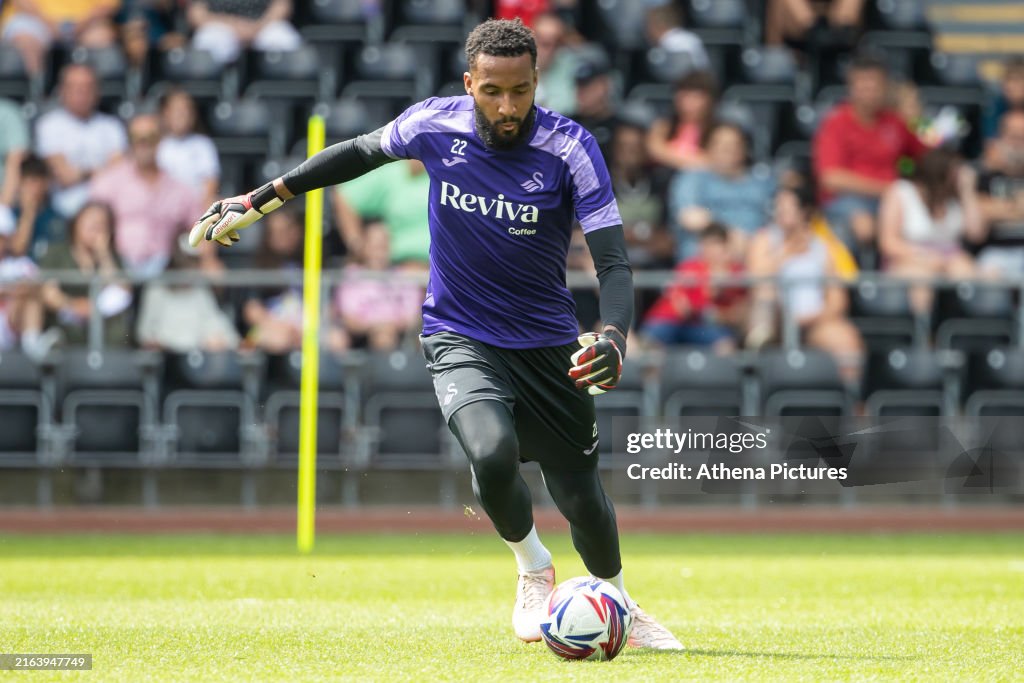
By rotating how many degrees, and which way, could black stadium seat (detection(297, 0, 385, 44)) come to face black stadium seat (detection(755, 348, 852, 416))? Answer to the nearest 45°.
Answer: approximately 45° to its left

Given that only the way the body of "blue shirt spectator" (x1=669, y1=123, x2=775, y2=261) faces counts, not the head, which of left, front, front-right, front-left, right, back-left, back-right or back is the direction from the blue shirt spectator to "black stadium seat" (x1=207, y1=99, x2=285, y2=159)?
right

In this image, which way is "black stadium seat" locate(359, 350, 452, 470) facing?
toward the camera

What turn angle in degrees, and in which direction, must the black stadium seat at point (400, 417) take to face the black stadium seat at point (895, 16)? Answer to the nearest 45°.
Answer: approximately 135° to its left

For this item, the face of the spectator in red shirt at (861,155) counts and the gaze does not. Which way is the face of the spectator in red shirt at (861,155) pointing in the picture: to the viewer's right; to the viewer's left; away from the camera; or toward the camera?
toward the camera

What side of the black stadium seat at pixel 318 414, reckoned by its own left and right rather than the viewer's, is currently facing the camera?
front

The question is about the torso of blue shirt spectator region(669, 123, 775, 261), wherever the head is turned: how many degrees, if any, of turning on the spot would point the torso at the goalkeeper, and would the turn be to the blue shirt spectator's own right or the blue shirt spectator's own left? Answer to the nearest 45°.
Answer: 0° — they already face them

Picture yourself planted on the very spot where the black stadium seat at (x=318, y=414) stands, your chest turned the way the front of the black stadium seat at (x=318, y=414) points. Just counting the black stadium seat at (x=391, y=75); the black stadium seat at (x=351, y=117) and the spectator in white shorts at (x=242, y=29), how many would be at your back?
3

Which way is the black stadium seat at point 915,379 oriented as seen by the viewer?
toward the camera

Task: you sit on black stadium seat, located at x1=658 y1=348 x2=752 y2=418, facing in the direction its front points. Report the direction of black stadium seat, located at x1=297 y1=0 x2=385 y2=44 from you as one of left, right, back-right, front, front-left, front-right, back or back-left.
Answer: back-right

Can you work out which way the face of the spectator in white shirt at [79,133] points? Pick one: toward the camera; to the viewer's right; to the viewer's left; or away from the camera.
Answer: toward the camera

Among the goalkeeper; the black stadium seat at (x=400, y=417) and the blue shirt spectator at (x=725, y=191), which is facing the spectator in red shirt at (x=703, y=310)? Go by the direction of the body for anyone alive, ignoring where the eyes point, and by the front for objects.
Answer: the blue shirt spectator

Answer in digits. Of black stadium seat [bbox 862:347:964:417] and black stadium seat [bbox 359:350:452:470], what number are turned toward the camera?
2

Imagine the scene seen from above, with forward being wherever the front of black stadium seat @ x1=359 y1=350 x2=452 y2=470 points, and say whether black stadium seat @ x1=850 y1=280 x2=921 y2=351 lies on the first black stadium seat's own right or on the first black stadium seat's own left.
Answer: on the first black stadium seat's own left

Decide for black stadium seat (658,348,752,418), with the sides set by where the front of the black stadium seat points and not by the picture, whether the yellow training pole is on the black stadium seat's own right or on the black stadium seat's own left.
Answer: on the black stadium seat's own right

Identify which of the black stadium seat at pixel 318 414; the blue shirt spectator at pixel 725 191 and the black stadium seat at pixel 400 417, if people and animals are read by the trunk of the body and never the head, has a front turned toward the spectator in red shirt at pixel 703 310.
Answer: the blue shirt spectator

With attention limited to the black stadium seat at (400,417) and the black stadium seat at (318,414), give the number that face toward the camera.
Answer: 2

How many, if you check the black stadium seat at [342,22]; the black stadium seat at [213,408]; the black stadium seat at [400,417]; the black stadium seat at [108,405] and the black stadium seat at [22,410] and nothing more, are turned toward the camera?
5

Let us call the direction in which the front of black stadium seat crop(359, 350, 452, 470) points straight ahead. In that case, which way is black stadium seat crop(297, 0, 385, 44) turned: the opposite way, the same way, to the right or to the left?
the same way

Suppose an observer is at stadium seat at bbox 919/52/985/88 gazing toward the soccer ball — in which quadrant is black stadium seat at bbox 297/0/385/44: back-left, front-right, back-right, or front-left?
front-right

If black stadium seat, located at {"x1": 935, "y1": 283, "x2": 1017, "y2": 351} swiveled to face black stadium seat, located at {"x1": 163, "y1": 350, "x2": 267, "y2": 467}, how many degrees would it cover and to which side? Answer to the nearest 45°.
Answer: approximately 45° to its right

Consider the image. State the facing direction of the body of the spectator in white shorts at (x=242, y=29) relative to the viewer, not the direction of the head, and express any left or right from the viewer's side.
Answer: facing the viewer

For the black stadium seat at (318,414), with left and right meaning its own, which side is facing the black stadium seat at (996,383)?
left
